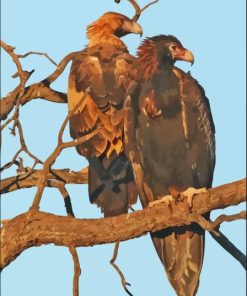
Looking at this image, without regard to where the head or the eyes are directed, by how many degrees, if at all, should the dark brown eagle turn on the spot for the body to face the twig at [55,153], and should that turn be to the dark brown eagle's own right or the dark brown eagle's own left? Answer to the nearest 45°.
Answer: approximately 45° to the dark brown eagle's own right

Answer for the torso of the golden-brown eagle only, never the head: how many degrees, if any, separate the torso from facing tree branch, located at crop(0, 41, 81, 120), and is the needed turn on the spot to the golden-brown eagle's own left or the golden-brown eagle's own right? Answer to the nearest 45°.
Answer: approximately 135° to the golden-brown eagle's own left

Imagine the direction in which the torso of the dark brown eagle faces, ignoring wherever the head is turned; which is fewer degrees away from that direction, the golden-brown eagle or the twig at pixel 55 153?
the twig

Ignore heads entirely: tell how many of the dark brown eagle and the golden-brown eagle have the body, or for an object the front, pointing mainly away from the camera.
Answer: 1

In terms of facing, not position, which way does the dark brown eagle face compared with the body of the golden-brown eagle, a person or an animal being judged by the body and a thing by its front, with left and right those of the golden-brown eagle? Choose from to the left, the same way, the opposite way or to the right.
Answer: the opposite way

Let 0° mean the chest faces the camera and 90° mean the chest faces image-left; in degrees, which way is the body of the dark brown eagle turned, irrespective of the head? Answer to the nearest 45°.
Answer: approximately 0°

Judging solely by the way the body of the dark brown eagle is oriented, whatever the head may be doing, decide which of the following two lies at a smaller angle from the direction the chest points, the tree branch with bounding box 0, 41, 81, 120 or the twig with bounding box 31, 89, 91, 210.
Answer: the twig

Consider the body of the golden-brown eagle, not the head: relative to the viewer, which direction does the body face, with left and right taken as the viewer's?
facing away from the viewer

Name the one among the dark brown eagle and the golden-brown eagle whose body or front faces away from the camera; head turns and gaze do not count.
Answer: the golden-brown eagle
